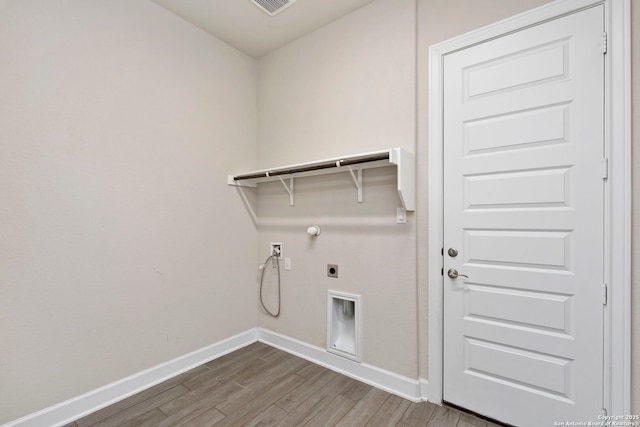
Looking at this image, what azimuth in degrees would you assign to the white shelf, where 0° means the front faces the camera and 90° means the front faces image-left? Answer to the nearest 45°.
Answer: approximately 45°

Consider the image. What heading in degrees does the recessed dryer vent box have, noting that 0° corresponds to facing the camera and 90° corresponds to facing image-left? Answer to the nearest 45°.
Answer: approximately 45°

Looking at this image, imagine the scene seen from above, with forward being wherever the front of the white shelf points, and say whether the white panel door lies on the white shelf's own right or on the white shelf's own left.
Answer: on the white shelf's own left

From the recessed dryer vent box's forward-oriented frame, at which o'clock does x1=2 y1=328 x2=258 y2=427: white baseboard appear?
The white baseboard is roughly at 1 o'clock from the recessed dryer vent box.

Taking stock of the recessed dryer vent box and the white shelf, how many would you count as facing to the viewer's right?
0
